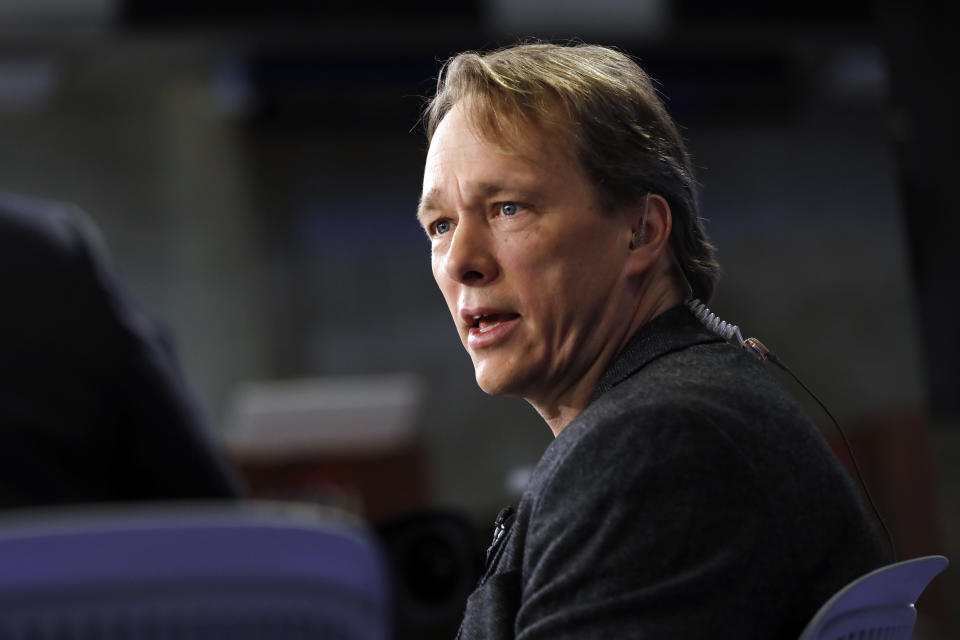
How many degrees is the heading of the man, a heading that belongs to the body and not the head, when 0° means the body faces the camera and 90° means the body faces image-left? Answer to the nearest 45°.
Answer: approximately 90°

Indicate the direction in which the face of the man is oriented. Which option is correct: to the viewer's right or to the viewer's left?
to the viewer's left

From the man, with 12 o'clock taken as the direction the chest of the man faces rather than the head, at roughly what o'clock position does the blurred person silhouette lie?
The blurred person silhouette is roughly at 10 o'clock from the man.
